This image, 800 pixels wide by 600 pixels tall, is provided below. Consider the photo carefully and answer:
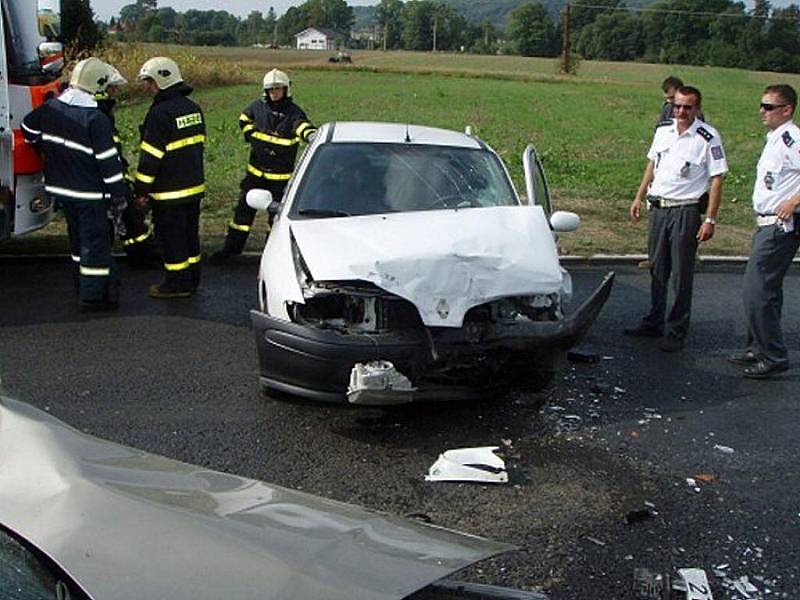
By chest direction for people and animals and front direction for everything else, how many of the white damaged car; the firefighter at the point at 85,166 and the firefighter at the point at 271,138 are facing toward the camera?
2

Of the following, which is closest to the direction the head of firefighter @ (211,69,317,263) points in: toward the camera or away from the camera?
toward the camera

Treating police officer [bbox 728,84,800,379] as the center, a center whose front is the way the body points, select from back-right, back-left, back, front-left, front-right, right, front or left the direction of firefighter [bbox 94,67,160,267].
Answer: front-right

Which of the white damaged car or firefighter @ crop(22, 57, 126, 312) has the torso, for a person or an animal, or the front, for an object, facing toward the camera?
the white damaged car

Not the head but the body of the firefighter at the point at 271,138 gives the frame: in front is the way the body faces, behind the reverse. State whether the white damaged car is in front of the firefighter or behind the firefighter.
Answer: in front

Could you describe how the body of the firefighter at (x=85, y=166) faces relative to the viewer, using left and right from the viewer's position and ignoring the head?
facing away from the viewer and to the right of the viewer

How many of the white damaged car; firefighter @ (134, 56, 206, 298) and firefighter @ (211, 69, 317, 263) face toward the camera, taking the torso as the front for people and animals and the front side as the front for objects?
2

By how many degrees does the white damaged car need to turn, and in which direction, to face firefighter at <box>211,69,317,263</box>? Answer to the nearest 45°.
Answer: approximately 180°

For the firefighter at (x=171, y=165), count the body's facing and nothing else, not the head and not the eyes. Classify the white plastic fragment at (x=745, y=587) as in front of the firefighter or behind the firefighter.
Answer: behind

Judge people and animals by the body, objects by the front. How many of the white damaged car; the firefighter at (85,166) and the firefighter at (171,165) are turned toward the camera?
1

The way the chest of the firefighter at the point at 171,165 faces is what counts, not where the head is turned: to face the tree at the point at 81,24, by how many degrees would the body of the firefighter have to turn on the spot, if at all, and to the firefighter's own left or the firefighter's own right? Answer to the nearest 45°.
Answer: approximately 45° to the firefighter's own right

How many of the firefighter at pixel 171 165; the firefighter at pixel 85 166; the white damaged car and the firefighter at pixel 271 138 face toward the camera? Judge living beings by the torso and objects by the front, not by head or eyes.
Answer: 2

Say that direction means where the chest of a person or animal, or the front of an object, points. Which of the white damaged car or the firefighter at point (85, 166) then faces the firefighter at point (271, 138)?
the firefighter at point (85, 166)

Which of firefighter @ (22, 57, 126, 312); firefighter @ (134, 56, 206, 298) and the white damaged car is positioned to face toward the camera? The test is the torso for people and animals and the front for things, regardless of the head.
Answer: the white damaged car

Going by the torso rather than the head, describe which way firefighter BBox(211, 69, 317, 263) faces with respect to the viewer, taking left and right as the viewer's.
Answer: facing the viewer

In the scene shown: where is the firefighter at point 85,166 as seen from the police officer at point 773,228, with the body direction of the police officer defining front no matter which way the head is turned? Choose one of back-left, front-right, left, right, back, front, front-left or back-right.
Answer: front-right
